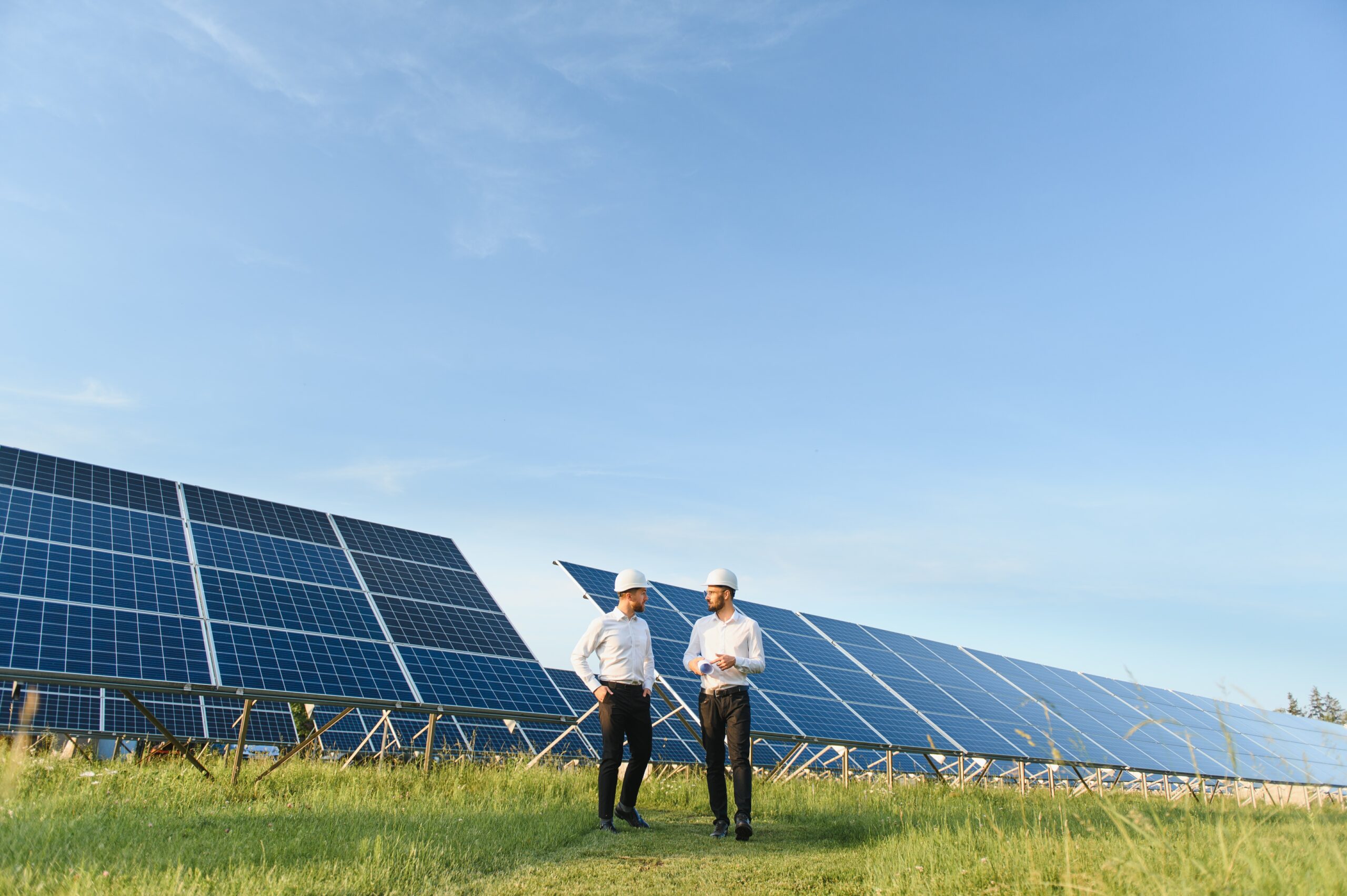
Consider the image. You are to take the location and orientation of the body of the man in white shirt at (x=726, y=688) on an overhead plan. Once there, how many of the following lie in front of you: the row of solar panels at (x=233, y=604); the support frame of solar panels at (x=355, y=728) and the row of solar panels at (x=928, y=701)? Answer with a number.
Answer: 0

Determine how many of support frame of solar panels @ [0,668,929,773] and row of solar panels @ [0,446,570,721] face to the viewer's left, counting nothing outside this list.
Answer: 0

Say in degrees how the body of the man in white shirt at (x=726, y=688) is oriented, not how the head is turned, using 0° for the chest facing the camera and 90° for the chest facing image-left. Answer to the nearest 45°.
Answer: approximately 0°

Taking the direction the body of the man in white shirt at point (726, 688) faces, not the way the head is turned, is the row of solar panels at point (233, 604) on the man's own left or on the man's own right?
on the man's own right

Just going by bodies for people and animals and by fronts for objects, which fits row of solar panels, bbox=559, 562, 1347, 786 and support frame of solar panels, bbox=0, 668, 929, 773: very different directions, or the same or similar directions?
same or similar directions

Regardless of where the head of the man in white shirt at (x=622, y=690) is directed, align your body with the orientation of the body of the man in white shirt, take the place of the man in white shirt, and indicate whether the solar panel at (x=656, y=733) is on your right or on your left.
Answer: on your left

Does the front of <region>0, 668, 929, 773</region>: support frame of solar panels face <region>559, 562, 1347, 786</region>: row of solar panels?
no

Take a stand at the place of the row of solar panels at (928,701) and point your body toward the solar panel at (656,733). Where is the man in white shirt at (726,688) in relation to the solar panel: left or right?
left

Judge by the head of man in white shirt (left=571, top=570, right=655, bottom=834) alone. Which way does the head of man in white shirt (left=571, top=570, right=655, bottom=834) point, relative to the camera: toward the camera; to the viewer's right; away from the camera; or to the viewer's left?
to the viewer's right

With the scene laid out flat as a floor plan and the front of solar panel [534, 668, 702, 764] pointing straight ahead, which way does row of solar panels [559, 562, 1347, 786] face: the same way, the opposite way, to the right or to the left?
the same way

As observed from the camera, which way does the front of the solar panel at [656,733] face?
facing the viewer and to the right of the viewer

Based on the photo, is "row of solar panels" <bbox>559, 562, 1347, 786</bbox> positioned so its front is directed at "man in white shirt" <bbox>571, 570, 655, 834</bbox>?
no

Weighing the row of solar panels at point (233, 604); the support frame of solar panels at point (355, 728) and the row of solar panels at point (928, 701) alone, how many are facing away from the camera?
0

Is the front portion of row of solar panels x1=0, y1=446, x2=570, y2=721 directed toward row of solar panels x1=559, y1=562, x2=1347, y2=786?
no

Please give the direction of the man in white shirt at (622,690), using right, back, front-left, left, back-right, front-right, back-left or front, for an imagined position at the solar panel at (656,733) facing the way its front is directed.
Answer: front-right

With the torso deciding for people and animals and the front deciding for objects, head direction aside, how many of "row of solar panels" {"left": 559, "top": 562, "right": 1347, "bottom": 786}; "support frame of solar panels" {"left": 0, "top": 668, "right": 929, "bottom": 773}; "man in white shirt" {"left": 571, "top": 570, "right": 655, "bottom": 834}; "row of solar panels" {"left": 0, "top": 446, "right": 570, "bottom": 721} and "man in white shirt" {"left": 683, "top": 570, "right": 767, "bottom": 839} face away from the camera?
0
